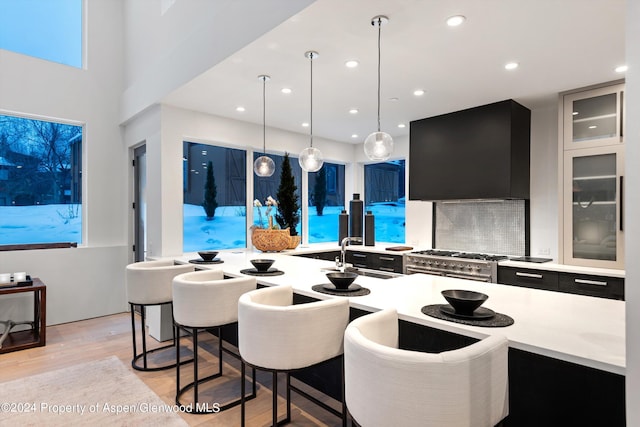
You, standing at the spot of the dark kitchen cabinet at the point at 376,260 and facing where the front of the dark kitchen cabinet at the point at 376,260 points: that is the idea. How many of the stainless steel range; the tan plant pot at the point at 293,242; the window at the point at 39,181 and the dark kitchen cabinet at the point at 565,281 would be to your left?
2

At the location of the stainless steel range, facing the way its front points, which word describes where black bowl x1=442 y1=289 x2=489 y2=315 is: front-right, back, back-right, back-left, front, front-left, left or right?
front-left

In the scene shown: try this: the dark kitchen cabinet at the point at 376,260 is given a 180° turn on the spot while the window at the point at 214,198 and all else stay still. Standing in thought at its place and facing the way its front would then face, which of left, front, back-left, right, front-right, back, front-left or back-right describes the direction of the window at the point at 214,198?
back-left

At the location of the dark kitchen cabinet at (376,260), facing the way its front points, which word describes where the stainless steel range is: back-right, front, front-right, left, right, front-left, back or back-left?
left

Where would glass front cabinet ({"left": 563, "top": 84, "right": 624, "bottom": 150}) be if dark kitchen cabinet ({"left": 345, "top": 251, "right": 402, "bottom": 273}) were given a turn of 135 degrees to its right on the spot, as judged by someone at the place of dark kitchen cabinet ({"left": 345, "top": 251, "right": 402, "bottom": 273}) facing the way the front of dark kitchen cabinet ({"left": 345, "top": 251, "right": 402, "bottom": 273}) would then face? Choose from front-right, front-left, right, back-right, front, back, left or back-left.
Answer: back-right

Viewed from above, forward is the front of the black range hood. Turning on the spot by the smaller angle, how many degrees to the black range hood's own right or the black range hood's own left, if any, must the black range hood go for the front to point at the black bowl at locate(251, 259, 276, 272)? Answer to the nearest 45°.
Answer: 0° — it already faces it

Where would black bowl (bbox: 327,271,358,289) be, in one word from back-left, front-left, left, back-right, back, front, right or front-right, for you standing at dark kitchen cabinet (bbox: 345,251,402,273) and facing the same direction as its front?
front-left

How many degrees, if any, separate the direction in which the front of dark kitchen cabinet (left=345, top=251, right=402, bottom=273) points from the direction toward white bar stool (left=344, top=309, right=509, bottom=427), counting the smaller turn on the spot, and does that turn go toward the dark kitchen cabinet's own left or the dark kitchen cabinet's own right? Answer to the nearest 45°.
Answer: approximately 45° to the dark kitchen cabinet's own left
